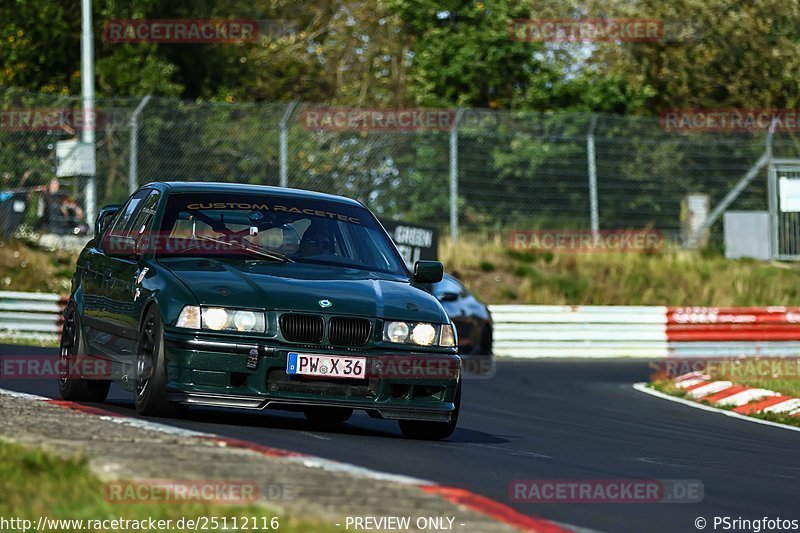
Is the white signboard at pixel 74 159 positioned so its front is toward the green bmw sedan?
yes

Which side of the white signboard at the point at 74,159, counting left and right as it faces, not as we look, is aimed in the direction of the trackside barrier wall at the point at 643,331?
left

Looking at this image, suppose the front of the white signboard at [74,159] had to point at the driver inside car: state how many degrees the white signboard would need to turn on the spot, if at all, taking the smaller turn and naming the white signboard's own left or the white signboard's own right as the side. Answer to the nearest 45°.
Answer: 0° — it already faces them

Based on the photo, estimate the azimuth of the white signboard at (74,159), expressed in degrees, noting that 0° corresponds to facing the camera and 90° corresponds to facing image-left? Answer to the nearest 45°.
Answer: approximately 0°

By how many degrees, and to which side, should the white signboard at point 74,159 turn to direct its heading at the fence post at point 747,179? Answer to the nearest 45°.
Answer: approximately 90° to its left
